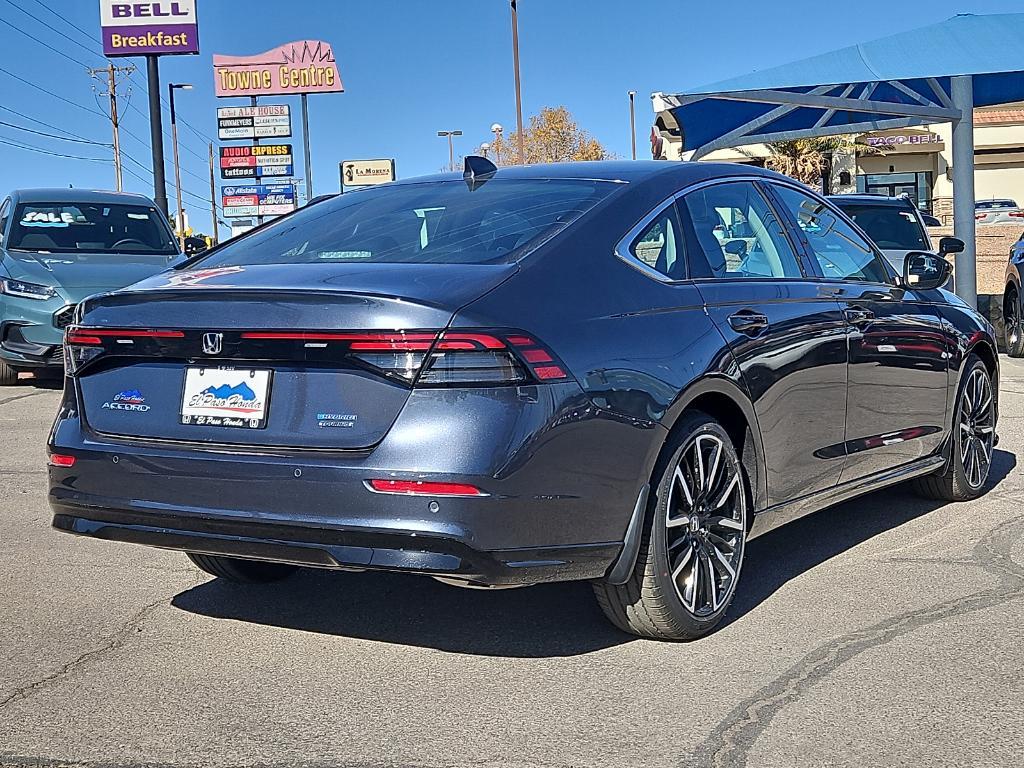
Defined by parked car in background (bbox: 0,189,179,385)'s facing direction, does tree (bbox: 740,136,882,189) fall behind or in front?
behind

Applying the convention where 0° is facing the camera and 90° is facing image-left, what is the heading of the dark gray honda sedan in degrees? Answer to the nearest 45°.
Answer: approximately 225°

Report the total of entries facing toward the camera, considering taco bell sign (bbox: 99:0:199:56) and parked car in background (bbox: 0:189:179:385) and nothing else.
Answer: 2

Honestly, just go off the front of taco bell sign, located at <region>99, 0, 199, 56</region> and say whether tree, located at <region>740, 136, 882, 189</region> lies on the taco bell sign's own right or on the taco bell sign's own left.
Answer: on the taco bell sign's own left

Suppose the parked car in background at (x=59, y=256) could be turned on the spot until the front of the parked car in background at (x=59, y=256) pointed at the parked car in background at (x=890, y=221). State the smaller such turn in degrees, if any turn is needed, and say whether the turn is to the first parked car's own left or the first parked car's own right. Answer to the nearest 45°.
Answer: approximately 90° to the first parked car's own left

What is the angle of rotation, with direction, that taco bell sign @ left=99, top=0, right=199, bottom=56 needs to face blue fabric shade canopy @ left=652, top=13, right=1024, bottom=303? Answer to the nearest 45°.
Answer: approximately 45° to its left

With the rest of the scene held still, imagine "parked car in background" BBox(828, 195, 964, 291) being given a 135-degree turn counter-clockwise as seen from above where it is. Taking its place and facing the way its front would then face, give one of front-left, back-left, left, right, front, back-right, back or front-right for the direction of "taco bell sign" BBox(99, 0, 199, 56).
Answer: left

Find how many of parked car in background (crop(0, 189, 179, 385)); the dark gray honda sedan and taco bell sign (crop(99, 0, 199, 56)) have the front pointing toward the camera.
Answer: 2

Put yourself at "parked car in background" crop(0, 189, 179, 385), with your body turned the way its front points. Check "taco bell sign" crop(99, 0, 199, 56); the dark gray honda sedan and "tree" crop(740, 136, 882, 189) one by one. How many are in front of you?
1

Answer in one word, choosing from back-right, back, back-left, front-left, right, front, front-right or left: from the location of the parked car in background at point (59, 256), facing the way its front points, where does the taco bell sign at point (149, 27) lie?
back

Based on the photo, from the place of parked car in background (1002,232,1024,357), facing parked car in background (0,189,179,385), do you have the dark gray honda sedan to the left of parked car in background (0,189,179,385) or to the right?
left
